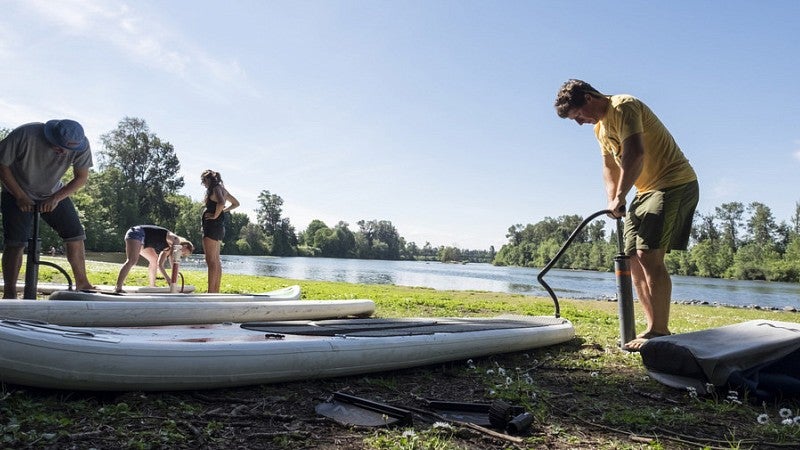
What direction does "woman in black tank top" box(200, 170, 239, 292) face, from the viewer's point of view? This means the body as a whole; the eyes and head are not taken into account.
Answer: to the viewer's left

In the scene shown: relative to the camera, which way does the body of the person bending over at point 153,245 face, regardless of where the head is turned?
to the viewer's right

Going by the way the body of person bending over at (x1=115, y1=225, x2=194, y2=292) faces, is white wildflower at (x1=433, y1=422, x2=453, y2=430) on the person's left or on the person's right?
on the person's right

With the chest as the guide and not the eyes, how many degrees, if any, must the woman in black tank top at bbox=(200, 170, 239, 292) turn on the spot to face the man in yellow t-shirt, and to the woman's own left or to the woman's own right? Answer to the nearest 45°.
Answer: approximately 135° to the woman's own left

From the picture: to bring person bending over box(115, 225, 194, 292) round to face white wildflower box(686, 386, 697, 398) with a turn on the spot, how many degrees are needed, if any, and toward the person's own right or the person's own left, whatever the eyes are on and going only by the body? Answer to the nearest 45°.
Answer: approximately 90° to the person's own right

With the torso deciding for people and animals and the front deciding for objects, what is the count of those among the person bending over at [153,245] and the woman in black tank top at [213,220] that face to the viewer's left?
1

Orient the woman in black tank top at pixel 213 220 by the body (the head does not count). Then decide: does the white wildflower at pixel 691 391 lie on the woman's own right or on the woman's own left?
on the woman's own left

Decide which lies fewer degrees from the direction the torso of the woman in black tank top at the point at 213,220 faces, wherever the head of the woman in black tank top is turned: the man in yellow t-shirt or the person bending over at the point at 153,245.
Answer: the person bending over

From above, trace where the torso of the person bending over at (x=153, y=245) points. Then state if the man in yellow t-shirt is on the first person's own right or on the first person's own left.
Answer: on the first person's own right
